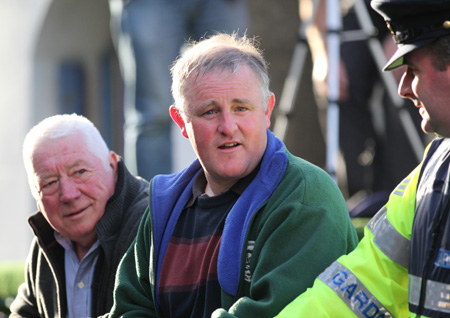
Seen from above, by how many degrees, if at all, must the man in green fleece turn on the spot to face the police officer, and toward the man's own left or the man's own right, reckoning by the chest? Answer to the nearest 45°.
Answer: approximately 90° to the man's own left

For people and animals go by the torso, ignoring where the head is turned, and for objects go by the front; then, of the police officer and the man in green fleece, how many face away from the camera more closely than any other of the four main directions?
0

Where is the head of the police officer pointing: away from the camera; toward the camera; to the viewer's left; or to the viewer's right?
to the viewer's left

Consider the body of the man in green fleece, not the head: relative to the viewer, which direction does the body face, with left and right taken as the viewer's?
facing the viewer and to the left of the viewer

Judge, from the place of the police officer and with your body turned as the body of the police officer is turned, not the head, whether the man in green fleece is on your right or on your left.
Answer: on your right
